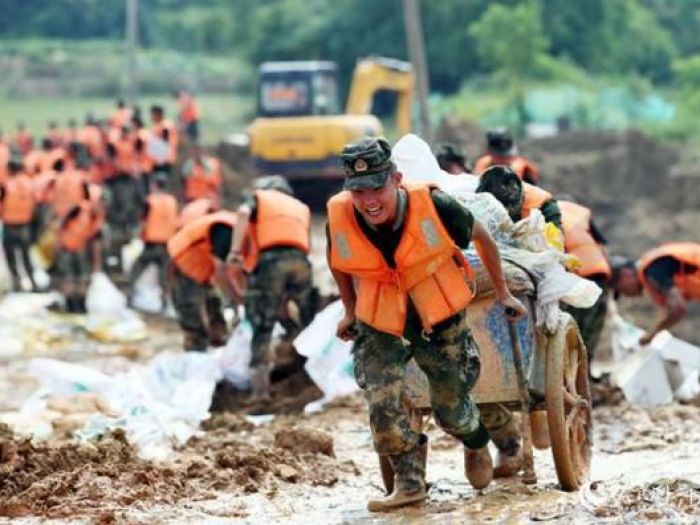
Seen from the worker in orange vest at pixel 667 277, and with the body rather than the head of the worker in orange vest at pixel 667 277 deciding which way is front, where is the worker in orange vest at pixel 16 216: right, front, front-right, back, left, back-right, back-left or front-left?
front-right

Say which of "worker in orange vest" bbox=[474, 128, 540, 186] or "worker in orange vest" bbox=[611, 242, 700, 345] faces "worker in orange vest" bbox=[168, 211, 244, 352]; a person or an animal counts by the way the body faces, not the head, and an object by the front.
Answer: "worker in orange vest" bbox=[611, 242, 700, 345]

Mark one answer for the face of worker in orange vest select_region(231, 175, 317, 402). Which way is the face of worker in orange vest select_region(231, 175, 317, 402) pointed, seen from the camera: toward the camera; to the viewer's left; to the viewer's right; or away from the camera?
away from the camera

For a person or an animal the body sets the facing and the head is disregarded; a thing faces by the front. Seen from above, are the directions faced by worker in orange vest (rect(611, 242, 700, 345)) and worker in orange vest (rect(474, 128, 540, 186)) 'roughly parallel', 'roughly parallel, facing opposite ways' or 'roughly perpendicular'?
roughly perpendicular

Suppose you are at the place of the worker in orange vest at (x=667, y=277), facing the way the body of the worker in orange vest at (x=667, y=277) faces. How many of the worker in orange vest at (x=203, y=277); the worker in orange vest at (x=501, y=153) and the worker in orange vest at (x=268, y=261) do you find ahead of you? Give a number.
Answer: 3

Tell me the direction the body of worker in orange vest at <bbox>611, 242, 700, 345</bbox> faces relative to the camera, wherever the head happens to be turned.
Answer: to the viewer's left

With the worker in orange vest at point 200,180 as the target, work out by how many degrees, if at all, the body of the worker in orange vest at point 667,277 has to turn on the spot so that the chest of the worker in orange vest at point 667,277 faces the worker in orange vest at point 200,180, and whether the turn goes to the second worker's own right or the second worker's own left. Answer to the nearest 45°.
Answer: approximately 45° to the second worker's own right

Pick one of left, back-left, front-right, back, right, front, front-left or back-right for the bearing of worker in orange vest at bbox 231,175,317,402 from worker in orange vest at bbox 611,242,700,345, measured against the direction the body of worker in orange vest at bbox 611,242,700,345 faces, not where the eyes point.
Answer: front

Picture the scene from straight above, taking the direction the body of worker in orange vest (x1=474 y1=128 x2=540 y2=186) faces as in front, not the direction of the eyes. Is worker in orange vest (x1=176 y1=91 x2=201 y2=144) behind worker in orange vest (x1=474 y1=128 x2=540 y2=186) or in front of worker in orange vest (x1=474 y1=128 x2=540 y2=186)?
behind

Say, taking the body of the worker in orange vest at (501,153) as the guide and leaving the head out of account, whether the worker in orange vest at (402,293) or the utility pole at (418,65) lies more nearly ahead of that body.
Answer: the worker in orange vest

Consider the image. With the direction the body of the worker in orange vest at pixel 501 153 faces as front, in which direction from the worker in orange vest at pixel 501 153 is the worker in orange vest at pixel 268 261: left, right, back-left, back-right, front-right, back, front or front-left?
right

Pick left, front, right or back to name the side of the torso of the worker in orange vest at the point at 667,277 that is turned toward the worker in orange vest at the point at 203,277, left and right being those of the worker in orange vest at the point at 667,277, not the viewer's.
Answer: front

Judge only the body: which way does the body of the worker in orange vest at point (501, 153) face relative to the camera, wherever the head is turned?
toward the camera
